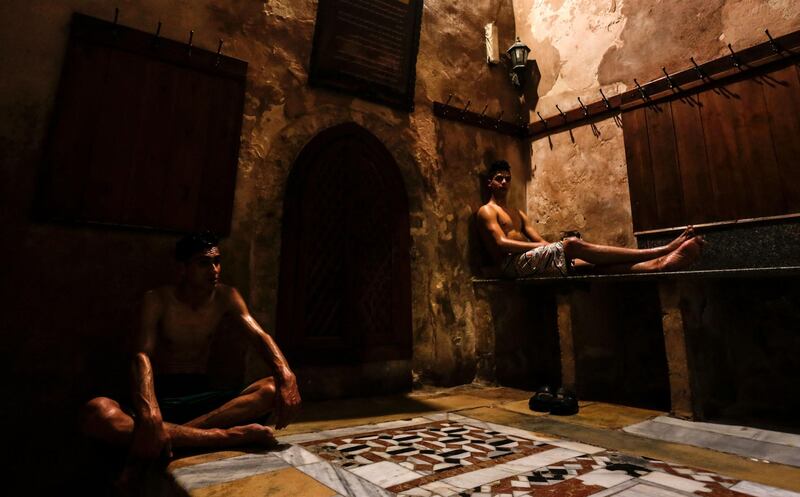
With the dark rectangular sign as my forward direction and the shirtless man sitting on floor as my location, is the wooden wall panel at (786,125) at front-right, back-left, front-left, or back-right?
front-right

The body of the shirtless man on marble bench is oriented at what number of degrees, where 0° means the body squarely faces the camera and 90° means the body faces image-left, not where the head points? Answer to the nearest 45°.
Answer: approximately 315°

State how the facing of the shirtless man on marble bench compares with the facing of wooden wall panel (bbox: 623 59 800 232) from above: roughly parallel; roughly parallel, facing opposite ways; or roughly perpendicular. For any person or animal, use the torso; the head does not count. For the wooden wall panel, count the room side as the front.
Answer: roughly perpendicular

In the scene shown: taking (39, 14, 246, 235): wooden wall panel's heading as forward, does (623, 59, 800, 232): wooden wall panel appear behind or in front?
in front

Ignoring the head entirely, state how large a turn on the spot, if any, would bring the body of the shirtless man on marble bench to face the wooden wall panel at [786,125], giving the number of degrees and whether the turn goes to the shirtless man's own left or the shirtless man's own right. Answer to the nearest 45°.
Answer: approximately 45° to the shirtless man's own left

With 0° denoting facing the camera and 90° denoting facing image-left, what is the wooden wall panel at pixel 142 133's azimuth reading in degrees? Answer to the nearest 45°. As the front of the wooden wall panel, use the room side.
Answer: approximately 315°

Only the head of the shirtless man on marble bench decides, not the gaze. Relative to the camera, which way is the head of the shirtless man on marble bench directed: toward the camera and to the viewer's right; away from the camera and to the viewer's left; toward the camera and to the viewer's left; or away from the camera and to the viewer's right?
toward the camera and to the viewer's right

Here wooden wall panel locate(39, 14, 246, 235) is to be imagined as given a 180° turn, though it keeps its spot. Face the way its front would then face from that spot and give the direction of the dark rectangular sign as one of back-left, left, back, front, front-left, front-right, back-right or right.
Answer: back-right

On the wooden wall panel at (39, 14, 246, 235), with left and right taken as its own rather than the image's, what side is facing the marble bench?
left

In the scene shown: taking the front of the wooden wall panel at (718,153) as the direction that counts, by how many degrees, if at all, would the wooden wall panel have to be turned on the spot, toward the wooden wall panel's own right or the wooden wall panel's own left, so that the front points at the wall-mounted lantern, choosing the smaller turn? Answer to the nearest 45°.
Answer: approximately 45° to the wooden wall panel's own right

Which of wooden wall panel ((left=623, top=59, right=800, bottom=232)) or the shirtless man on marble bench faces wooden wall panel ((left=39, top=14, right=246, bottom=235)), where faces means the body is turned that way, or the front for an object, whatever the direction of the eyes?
wooden wall panel ((left=623, top=59, right=800, bottom=232))

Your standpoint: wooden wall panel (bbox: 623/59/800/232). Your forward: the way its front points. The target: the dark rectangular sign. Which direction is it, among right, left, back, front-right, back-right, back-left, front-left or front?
front
